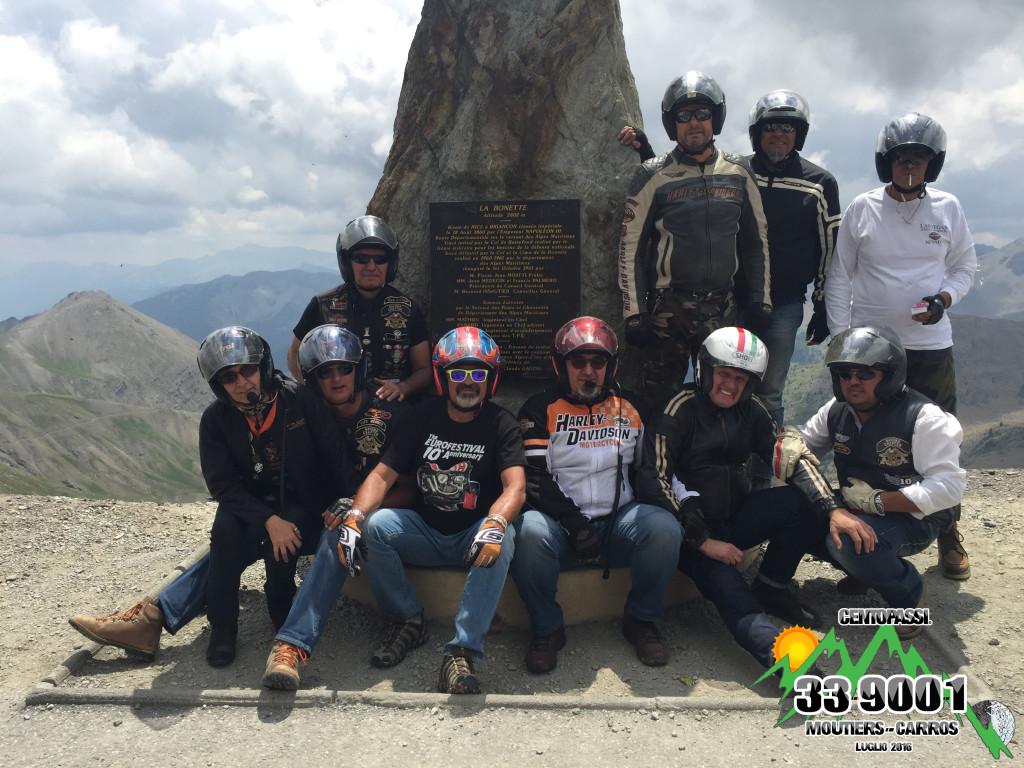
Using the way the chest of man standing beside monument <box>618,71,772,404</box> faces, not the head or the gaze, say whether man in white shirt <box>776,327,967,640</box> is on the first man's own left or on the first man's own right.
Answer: on the first man's own left

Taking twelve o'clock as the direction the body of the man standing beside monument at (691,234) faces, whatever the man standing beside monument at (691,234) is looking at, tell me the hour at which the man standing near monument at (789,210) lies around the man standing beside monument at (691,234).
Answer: the man standing near monument at (789,210) is roughly at 8 o'clock from the man standing beside monument at (691,234).

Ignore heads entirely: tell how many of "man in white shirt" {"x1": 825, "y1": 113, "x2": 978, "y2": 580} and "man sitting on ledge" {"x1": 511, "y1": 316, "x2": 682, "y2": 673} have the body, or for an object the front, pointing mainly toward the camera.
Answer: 2

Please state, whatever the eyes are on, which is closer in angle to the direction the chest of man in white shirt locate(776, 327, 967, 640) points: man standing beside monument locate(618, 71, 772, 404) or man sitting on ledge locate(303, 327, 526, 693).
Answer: the man sitting on ledge

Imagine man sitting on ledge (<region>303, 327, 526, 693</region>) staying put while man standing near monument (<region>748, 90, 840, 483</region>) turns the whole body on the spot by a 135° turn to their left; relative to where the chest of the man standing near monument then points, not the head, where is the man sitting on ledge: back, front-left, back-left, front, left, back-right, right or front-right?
back

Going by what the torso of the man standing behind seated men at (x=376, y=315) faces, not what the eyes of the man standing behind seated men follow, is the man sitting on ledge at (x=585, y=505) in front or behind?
in front
